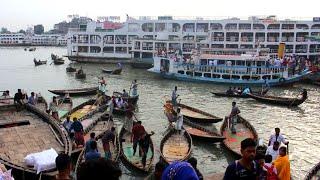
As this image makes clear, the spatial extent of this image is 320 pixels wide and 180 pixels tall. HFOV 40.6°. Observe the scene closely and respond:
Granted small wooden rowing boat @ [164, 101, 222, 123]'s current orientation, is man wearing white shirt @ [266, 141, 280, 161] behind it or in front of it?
in front

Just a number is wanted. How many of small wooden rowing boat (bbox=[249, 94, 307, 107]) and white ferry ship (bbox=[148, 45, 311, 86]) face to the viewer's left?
1

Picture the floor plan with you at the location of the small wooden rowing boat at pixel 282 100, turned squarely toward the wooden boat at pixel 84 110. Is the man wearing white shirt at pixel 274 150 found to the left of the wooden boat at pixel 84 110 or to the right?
left

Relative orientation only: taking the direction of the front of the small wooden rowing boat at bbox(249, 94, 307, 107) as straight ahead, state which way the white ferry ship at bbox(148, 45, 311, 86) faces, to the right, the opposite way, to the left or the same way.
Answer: the opposite way

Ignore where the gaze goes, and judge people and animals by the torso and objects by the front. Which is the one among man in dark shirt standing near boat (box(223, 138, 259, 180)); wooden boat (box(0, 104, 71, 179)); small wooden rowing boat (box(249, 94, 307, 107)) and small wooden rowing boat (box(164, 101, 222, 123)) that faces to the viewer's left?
small wooden rowing boat (box(249, 94, 307, 107))

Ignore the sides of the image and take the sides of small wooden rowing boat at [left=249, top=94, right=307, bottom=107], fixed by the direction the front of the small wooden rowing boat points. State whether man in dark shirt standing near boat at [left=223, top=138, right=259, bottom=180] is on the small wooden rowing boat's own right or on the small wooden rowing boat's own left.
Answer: on the small wooden rowing boat's own left

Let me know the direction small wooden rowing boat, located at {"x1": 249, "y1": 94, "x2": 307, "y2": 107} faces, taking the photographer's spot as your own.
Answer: facing to the left of the viewer
